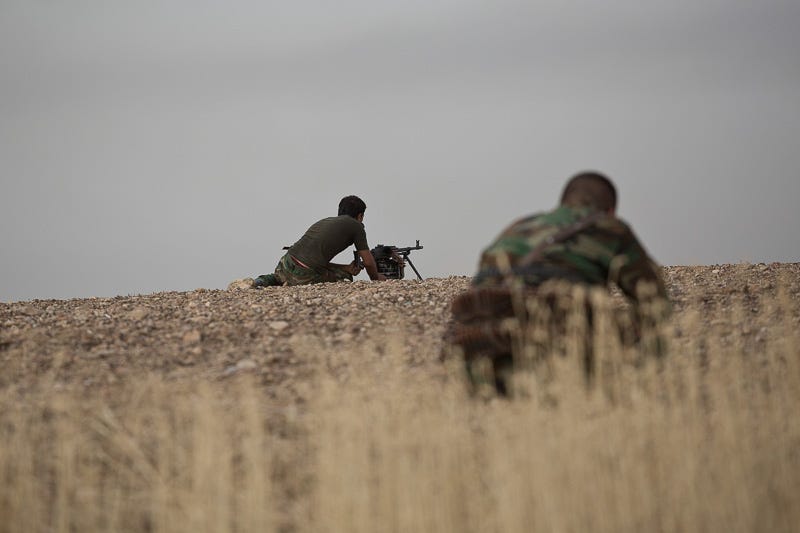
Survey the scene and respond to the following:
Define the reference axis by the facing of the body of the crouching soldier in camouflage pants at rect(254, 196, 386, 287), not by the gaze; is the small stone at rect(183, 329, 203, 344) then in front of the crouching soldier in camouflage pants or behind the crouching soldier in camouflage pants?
behind

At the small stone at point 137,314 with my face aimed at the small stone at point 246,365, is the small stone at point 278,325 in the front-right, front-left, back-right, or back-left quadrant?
front-left

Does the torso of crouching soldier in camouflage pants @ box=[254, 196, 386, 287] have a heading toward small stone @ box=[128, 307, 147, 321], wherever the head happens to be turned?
no

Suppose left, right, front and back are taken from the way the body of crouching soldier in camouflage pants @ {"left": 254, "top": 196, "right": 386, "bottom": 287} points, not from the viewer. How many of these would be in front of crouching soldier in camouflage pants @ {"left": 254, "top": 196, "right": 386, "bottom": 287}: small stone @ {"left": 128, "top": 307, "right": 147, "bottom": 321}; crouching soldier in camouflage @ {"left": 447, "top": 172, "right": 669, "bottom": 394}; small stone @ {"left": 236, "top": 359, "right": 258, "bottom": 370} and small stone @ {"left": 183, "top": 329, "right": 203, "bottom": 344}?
0

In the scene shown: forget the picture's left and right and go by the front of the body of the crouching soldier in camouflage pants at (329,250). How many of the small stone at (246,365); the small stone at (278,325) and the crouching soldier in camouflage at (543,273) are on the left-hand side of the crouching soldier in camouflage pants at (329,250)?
0

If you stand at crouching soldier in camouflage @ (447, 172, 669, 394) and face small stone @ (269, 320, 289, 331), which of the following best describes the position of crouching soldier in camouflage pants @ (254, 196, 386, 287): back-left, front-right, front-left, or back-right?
front-right

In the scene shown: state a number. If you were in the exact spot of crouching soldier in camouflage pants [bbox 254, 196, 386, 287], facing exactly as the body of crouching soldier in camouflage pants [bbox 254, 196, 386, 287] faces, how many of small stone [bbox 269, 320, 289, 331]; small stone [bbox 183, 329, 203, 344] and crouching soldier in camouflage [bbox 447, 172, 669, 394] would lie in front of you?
0

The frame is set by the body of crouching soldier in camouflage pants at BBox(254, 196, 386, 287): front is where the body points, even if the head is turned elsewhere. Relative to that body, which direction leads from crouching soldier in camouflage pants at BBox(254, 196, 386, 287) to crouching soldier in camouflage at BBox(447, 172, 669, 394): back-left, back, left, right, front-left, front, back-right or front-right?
back-right

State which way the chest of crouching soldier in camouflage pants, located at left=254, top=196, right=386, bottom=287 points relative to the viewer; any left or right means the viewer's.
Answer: facing away from the viewer and to the right of the viewer

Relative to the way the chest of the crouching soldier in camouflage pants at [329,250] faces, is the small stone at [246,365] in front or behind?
behind

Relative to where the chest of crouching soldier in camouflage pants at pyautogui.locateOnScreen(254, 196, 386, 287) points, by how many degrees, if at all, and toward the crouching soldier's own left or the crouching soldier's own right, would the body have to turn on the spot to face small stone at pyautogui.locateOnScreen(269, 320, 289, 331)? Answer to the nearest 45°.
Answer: approximately 135° to the crouching soldier's own right
